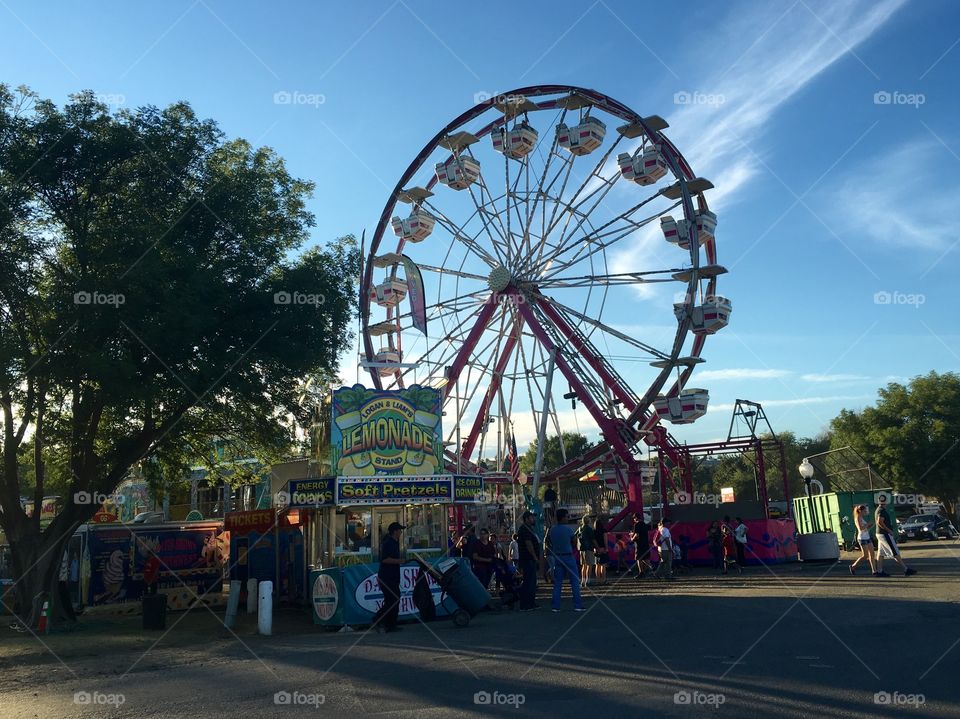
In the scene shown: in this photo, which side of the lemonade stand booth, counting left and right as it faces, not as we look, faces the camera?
front

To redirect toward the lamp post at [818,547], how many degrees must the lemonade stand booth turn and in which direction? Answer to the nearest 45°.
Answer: approximately 135° to its left

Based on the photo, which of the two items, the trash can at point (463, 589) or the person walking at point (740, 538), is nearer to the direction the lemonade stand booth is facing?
the trash can

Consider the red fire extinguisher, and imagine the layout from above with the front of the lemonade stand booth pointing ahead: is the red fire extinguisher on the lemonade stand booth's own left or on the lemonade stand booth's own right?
on the lemonade stand booth's own right

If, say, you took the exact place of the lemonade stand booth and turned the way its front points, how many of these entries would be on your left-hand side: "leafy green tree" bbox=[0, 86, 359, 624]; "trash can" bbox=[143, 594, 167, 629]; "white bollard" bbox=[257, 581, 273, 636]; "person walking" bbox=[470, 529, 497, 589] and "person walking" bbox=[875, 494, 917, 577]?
2

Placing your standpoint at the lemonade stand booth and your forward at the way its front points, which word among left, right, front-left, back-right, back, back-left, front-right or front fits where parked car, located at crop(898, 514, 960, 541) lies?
back-left

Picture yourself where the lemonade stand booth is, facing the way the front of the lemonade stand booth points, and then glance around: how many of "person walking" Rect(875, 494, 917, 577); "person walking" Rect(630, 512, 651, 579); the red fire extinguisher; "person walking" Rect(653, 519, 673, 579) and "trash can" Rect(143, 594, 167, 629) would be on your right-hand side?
2

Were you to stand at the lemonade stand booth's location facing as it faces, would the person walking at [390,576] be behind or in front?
in front

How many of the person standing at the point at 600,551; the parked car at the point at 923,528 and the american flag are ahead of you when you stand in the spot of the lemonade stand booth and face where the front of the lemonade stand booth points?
0

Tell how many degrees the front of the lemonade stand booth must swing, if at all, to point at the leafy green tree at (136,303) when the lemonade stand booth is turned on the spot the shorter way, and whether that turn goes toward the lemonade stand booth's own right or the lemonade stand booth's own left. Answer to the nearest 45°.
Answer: approximately 90° to the lemonade stand booth's own right

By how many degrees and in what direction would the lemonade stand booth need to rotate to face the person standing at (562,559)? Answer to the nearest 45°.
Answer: approximately 45° to its left

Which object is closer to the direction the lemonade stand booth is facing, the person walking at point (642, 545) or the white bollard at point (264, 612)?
the white bollard

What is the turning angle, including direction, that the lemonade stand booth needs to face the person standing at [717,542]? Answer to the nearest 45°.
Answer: approximately 135° to its left

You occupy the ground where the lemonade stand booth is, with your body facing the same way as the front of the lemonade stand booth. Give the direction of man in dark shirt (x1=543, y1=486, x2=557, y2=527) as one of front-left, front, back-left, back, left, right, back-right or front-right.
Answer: back-left

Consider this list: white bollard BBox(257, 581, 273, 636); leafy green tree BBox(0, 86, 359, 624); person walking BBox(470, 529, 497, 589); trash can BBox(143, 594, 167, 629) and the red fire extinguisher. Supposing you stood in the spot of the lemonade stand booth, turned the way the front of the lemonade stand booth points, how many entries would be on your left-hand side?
1

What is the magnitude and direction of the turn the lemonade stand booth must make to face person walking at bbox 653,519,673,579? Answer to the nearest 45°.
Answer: approximately 135° to its left

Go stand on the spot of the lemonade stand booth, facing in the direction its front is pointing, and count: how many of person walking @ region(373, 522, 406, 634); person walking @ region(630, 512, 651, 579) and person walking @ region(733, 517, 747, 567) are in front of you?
1

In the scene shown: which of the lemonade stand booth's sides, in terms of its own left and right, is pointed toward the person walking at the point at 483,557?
left

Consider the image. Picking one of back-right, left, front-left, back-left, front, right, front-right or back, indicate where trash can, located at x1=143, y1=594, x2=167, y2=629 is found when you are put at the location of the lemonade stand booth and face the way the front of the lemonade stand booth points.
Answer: right

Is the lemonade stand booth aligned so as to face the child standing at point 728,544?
no
